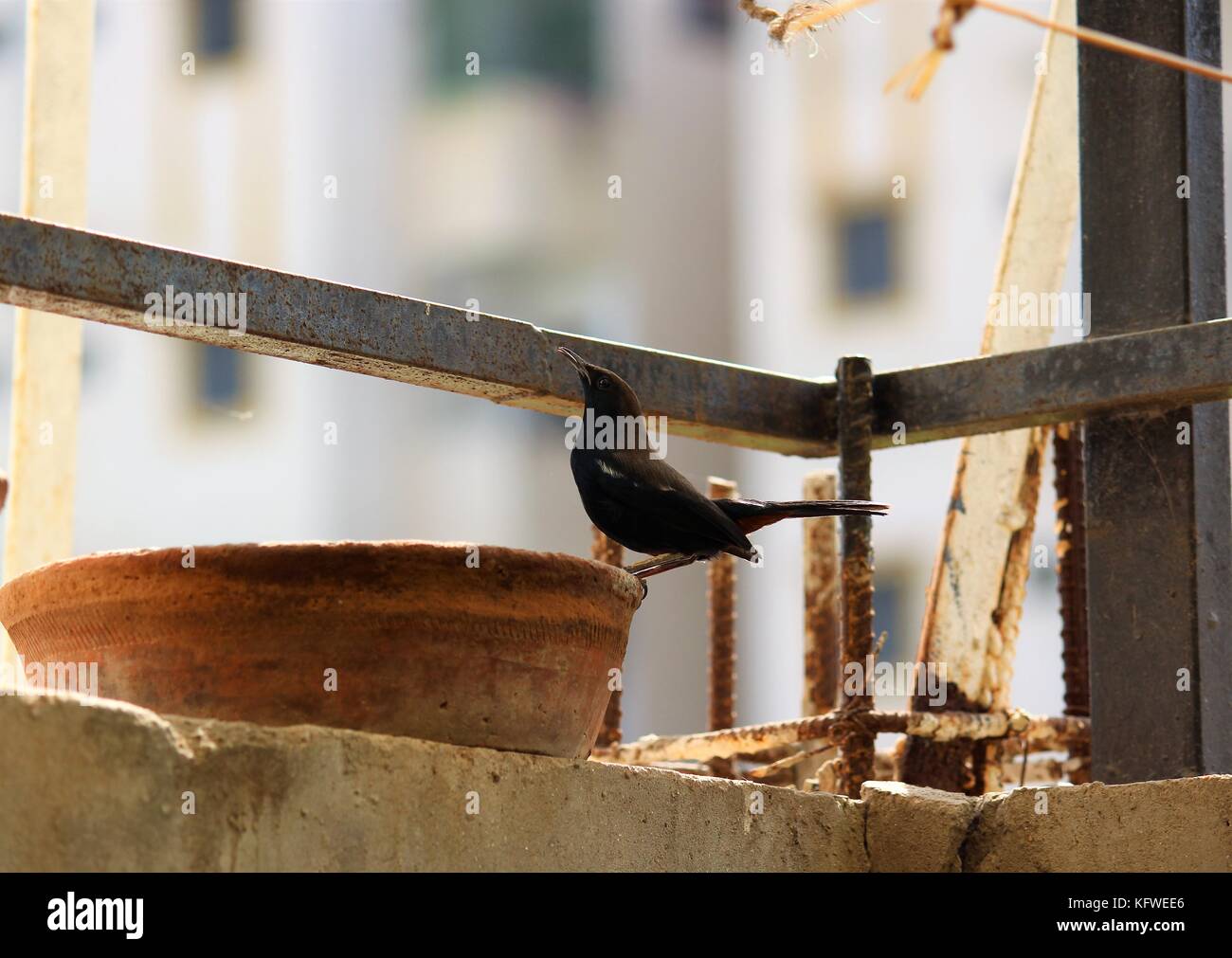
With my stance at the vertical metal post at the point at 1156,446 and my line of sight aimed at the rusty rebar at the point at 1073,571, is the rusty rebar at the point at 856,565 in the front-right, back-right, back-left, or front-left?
front-left

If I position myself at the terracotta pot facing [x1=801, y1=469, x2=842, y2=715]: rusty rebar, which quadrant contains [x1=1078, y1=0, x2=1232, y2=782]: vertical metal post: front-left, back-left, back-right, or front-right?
front-right

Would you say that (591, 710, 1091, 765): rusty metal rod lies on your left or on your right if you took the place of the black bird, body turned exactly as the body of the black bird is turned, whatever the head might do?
on your right

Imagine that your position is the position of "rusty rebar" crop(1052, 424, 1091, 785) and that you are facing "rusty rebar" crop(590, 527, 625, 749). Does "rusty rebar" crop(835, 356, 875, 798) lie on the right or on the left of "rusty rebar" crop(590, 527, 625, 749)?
left

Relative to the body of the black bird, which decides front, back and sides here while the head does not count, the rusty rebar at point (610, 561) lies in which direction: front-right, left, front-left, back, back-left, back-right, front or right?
right

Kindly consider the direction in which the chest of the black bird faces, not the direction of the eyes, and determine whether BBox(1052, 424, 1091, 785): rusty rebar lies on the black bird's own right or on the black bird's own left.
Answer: on the black bird's own right

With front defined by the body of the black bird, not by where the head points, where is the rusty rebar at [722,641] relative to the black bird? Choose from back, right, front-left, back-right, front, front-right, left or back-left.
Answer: right

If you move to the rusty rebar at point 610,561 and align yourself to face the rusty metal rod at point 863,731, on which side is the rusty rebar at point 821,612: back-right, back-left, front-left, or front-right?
front-left

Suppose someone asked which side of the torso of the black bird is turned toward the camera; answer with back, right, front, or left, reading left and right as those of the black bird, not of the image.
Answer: left

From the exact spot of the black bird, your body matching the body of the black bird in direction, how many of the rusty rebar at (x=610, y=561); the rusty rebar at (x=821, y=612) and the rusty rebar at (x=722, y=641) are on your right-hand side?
3

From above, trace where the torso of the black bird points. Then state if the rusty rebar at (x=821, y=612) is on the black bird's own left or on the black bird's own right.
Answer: on the black bird's own right
